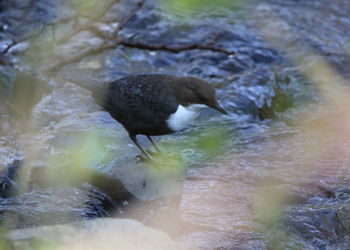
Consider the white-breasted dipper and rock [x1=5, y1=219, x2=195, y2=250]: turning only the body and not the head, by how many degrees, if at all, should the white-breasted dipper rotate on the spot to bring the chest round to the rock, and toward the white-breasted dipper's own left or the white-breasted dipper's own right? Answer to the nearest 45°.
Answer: approximately 90° to the white-breasted dipper's own right

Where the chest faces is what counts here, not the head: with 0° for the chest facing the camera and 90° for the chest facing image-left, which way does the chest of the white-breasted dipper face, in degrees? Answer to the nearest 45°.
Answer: approximately 270°
